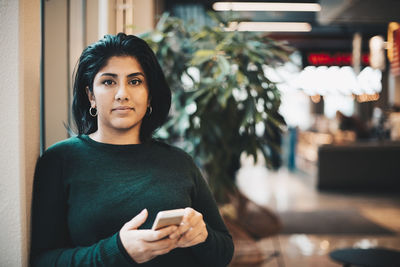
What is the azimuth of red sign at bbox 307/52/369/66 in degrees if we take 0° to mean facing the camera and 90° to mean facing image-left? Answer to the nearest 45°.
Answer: approximately 0°

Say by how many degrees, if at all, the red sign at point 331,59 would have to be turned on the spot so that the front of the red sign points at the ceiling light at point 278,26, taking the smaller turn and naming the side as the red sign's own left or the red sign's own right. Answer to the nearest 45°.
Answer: approximately 45° to the red sign's own right

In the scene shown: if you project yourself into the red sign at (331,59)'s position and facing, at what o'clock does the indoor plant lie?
The indoor plant is roughly at 12 o'clock from the red sign.

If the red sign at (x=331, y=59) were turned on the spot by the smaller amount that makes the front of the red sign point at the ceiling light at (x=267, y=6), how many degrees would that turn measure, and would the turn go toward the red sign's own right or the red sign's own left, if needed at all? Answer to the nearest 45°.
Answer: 0° — it already faces it

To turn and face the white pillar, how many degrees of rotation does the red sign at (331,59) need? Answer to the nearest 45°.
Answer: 0° — it already faces it

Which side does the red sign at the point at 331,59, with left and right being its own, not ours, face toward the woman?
front
